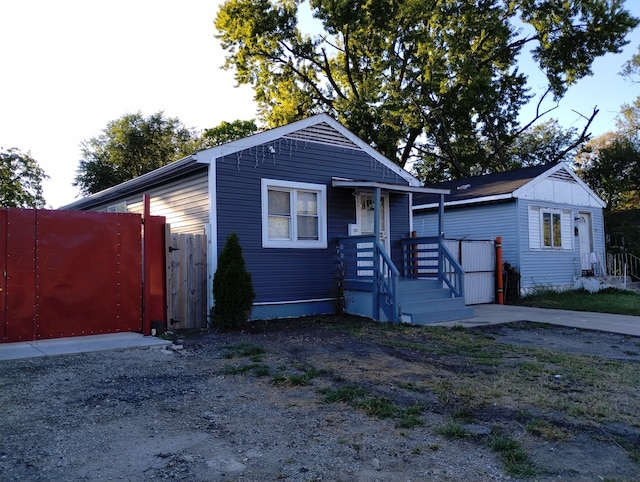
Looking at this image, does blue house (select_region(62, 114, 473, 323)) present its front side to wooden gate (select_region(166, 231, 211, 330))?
no

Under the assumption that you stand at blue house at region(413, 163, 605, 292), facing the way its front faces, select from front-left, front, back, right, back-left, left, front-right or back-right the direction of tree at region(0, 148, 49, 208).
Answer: back-right

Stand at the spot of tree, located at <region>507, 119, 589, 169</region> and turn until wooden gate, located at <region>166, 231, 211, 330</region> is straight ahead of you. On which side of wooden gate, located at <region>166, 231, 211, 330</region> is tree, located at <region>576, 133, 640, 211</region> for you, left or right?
left

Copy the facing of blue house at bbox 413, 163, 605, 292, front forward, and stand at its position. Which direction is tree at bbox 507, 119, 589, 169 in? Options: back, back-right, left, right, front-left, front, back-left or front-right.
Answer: back-left

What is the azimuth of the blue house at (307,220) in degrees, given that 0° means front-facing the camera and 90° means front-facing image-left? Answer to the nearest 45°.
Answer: approximately 315°

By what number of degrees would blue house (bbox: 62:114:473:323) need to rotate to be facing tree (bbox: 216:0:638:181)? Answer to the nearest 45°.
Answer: approximately 90° to its left

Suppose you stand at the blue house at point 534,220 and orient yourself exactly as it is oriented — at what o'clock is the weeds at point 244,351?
The weeds is roughly at 2 o'clock from the blue house.

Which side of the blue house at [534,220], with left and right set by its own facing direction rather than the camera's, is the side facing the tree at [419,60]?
back

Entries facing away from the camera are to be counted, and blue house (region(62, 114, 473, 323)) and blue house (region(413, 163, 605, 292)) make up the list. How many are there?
0

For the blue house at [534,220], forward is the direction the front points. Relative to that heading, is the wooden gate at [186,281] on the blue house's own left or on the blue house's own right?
on the blue house's own right

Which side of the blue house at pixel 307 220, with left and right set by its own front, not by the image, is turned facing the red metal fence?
right

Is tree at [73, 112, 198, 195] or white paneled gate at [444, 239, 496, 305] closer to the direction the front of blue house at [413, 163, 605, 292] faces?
the white paneled gate

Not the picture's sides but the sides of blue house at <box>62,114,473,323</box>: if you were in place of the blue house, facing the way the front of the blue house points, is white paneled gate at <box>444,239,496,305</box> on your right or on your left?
on your left

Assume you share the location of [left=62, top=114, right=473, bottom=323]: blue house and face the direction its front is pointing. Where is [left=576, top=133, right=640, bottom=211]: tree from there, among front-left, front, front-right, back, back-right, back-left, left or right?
left

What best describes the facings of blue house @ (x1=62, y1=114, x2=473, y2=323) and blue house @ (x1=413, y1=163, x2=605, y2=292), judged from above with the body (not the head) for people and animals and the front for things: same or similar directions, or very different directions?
same or similar directions

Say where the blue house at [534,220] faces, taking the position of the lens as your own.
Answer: facing the viewer and to the right of the viewer

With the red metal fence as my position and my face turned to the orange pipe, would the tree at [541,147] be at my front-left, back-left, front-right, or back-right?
front-left
